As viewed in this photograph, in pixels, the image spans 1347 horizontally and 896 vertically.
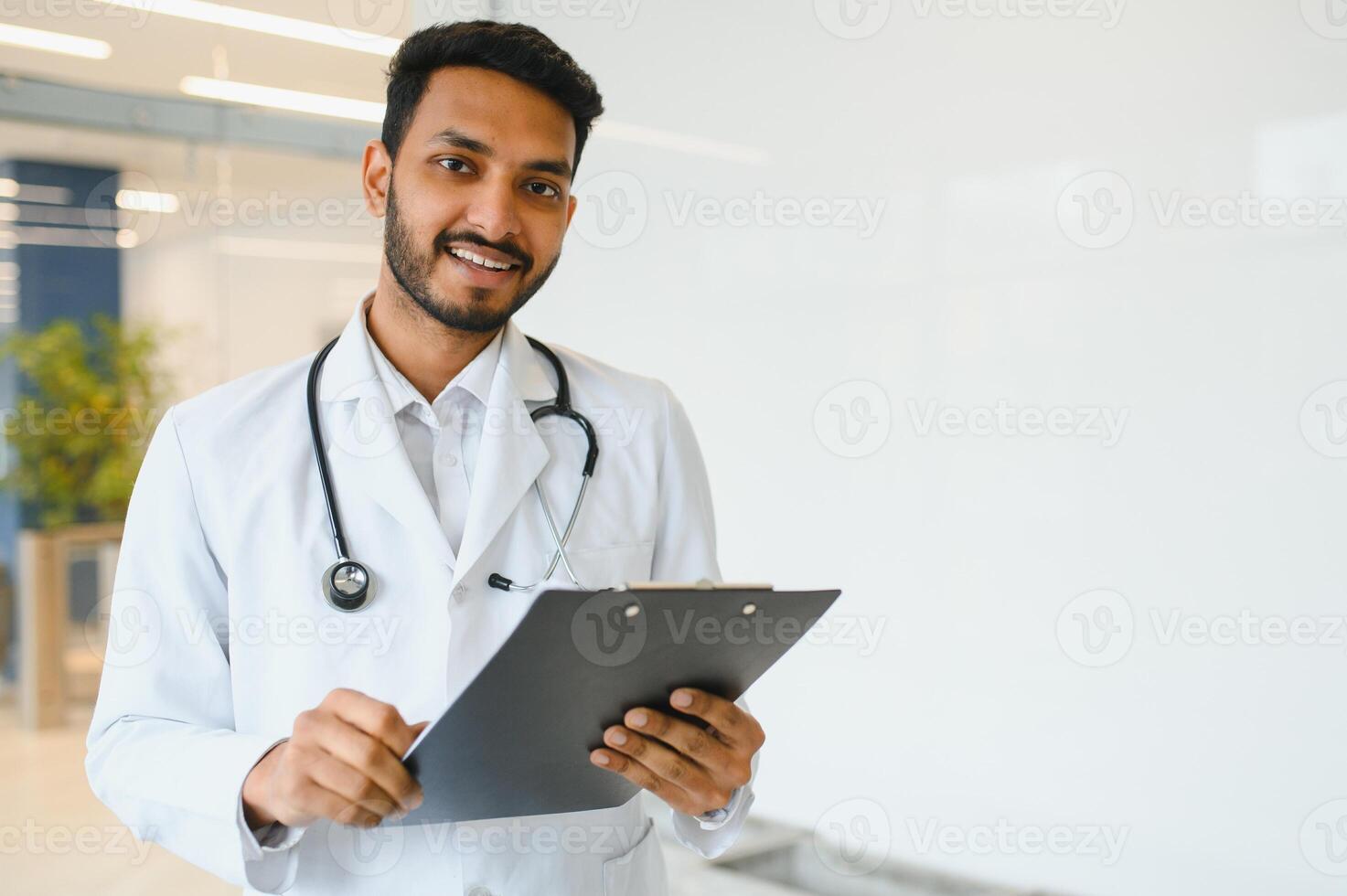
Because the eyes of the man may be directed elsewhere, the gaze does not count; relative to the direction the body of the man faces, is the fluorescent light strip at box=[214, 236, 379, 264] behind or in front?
behind

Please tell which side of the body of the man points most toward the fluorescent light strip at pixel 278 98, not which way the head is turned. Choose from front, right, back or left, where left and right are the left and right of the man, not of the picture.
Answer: back

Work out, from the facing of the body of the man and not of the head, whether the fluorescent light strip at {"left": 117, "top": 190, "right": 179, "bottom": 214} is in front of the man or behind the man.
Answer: behind

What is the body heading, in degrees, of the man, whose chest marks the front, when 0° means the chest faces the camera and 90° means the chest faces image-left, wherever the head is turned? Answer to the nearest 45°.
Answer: approximately 0°

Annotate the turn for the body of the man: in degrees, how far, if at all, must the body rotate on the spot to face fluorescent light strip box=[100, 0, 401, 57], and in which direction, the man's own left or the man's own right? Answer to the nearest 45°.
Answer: approximately 180°

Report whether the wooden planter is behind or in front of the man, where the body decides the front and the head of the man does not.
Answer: behind

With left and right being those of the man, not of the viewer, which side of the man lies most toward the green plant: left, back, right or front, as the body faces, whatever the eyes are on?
back

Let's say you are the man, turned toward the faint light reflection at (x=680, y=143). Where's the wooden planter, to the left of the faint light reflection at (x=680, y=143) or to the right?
left

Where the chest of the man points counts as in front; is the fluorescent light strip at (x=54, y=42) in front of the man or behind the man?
behind
